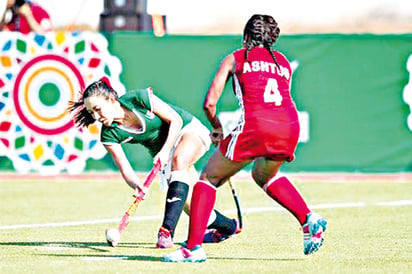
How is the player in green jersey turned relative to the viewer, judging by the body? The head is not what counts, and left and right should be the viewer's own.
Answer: facing the viewer and to the left of the viewer

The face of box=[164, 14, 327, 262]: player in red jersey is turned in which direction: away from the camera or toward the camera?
away from the camera

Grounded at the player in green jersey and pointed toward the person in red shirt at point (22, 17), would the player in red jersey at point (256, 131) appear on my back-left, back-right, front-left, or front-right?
back-right

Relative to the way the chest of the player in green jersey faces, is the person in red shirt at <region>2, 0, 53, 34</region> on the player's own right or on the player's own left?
on the player's own right

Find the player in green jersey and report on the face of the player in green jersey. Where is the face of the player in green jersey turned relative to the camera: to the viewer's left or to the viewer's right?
to the viewer's left

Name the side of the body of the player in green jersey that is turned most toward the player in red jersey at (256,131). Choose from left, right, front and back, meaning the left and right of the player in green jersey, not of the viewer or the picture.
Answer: left
